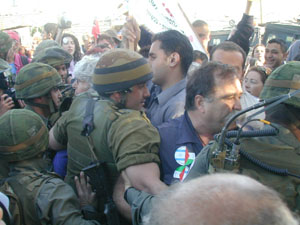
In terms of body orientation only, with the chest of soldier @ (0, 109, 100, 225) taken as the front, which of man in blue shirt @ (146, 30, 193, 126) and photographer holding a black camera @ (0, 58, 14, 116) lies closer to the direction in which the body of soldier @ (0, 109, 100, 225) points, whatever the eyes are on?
the man in blue shirt

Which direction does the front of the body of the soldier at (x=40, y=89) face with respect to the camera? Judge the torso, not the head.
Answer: to the viewer's right

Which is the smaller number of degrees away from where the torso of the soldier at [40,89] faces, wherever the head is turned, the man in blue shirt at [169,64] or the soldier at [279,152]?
the man in blue shirt

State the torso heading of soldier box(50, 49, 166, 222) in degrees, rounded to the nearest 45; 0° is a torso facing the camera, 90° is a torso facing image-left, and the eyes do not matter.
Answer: approximately 225°

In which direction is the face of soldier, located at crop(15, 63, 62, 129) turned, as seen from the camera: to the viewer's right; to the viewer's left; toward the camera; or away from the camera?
to the viewer's right

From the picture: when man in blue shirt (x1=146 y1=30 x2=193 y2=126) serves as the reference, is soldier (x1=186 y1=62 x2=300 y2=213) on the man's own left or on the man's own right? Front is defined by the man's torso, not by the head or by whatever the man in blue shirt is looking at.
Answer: on the man's own left

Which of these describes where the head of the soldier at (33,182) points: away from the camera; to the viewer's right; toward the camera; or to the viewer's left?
away from the camera

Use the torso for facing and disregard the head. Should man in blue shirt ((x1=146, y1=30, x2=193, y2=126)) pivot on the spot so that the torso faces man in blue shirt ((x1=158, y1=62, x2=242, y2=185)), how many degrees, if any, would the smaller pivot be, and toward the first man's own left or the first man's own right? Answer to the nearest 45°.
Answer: approximately 90° to the first man's own left
